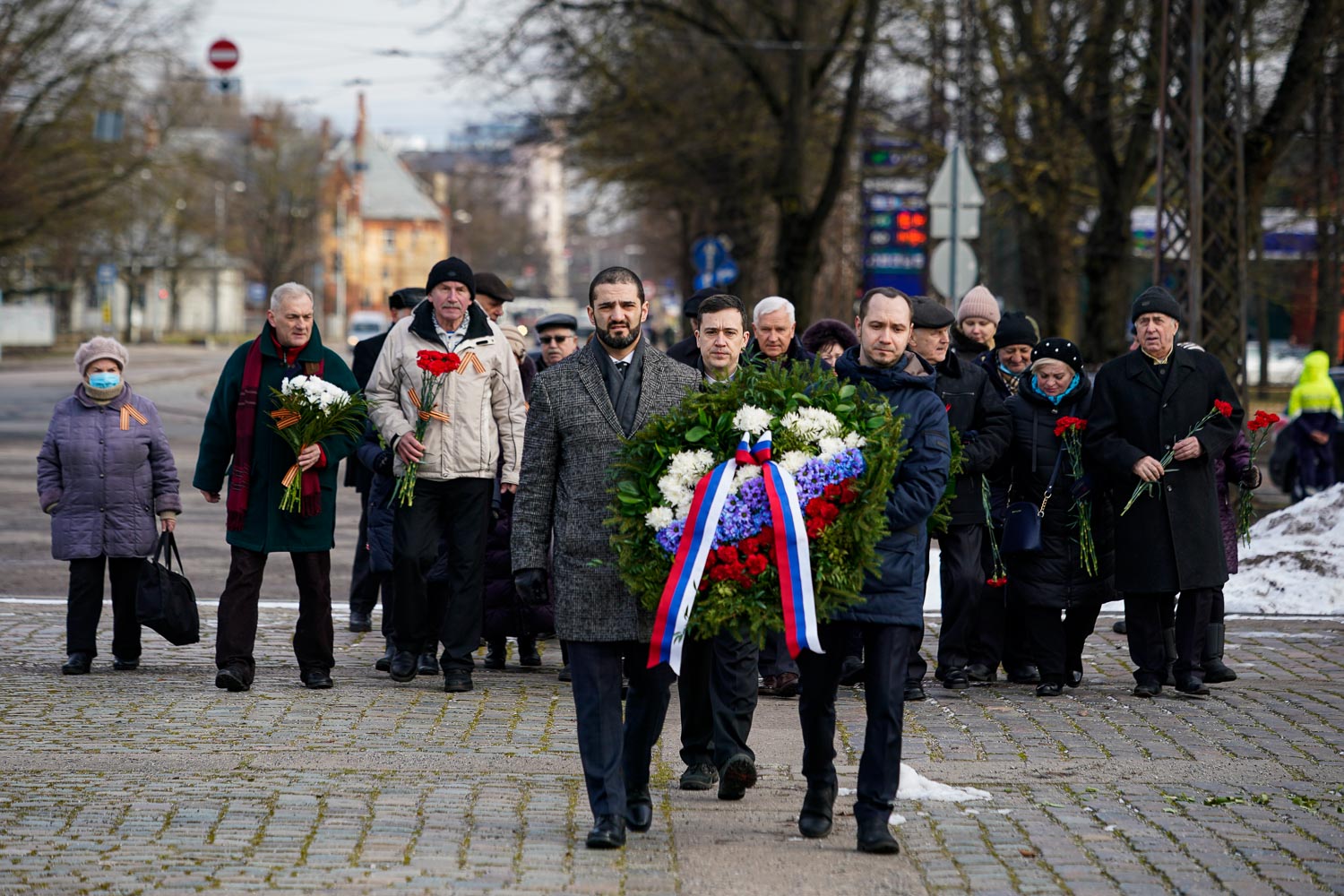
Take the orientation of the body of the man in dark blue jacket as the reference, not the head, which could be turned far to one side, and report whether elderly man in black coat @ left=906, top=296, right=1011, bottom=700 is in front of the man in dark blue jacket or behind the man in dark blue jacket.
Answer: behind

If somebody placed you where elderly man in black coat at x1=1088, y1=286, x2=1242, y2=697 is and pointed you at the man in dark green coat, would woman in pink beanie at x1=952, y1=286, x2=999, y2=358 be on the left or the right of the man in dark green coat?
right

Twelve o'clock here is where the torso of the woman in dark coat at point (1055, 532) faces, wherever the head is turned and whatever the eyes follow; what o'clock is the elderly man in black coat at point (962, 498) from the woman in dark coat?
The elderly man in black coat is roughly at 2 o'clock from the woman in dark coat.

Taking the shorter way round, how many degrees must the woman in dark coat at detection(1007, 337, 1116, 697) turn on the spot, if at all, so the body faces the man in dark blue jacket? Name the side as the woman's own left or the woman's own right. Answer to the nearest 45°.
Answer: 0° — they already face them

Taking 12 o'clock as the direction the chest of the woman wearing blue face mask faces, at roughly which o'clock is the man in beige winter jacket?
The man in beige winter jacket is roughly at 10 o'clock from the woman wearing blue face mask.

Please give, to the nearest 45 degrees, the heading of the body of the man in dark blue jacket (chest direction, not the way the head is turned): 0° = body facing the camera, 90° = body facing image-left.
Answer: approximately 0°

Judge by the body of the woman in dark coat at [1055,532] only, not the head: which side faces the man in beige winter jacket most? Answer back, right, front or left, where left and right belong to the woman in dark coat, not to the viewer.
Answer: right

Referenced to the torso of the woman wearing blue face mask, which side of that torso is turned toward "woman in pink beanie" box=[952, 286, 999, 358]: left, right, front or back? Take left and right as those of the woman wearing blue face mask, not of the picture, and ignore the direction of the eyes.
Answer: left
